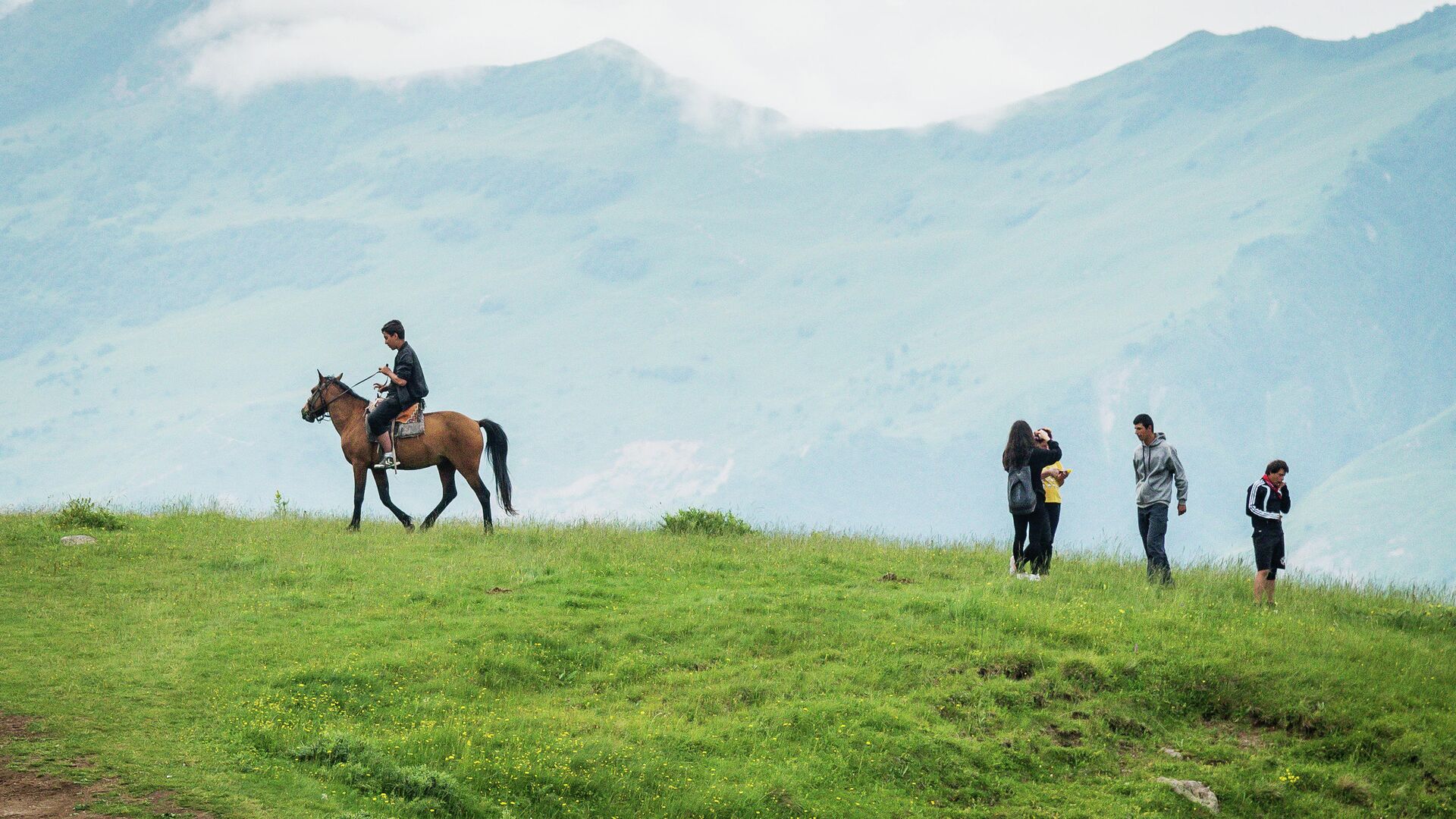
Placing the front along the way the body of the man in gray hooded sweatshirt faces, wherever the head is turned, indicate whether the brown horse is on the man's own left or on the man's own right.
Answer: on the man's own right

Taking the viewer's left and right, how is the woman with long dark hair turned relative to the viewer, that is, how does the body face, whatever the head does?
facing away from the viewer and to the right of the viewer

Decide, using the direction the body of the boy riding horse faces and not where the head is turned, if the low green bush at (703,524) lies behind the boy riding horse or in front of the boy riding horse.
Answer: behind

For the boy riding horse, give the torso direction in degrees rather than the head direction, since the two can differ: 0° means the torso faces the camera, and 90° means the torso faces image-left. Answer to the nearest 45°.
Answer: approximately 90°

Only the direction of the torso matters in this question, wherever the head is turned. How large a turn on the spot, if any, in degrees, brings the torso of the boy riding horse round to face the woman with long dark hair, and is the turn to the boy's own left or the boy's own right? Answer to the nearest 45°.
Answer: approximately 135° to the boy's own left

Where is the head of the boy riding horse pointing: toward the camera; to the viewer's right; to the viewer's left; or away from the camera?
to the viewer's left

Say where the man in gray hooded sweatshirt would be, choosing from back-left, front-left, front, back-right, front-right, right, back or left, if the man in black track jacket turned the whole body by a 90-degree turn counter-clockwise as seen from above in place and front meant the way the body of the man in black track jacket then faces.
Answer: back-left

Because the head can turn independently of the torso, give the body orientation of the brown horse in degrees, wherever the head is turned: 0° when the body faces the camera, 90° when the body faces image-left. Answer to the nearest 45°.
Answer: approximately 90°

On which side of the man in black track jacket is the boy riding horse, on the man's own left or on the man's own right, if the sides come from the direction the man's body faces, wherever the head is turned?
on the man's own right

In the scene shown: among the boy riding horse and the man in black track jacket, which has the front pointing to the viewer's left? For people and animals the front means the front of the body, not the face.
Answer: the boy riding horse

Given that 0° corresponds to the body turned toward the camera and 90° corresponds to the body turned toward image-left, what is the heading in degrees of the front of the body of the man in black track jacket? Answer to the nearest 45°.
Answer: approximately 315°

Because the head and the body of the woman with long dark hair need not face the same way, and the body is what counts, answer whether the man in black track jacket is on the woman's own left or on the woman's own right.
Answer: on the woman's own right

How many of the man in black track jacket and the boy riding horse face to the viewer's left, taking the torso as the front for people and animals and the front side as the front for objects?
1

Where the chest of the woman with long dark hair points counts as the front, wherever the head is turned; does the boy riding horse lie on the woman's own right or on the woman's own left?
on the woman's own left
